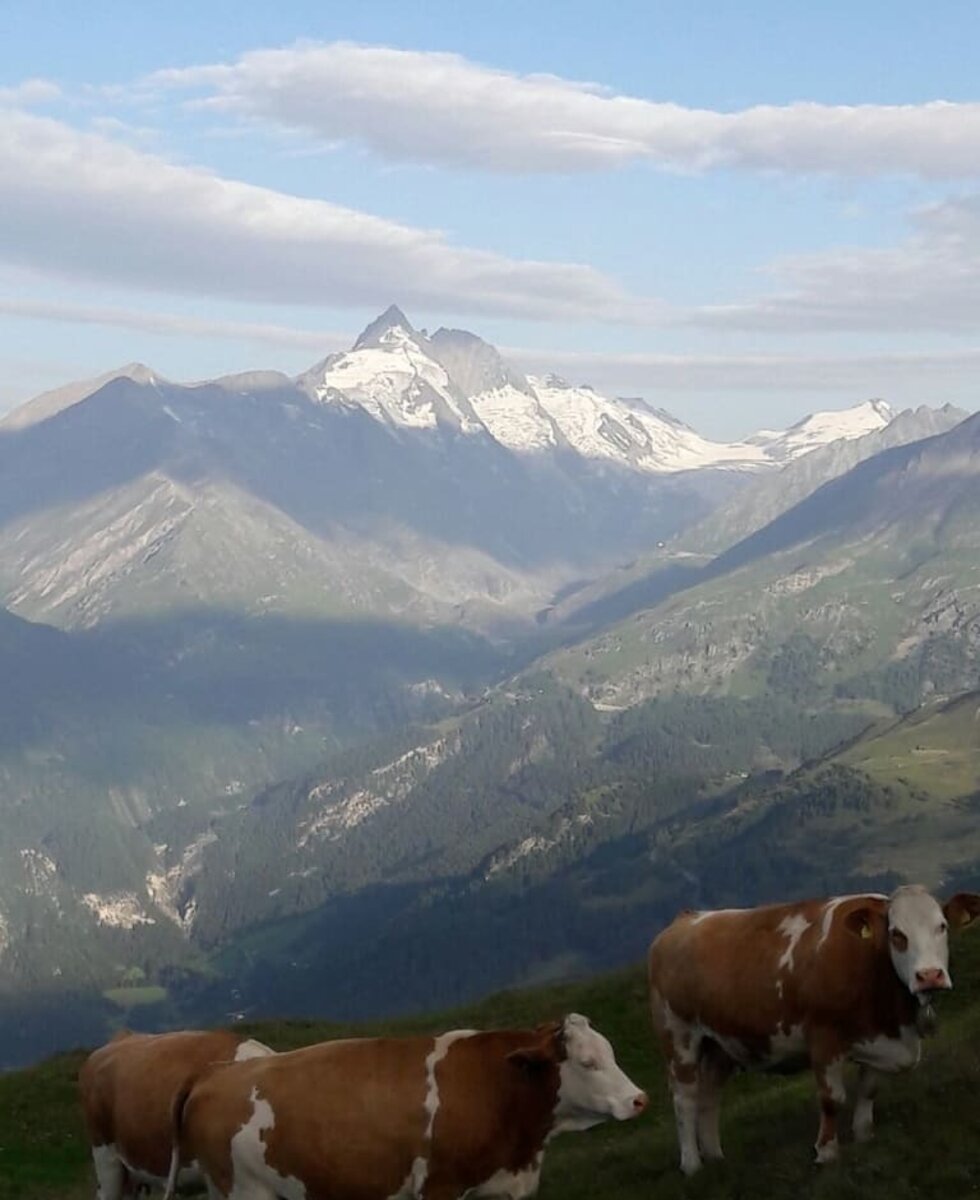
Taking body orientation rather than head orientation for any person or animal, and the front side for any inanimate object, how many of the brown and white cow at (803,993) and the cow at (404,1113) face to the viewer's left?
0

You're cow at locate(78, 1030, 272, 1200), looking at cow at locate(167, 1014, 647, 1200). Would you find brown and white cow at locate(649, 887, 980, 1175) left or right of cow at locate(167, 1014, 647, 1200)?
left

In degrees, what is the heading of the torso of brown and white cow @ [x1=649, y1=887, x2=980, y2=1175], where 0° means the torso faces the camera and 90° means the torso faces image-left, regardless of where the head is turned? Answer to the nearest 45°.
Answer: approximately 315°

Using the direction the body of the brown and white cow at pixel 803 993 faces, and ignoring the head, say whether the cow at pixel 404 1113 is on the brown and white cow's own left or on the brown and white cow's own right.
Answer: on the brown and white cow's own right

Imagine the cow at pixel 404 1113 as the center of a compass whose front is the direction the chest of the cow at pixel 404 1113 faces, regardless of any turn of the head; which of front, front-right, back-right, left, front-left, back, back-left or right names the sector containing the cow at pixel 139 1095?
back-left

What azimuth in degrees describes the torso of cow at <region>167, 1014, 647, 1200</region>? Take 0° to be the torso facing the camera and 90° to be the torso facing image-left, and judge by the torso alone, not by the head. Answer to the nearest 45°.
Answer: approximately 270°

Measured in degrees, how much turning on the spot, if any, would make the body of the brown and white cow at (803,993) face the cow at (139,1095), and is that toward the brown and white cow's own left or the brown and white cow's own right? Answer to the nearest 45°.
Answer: approximately 135° to the brown and white cow's own right
